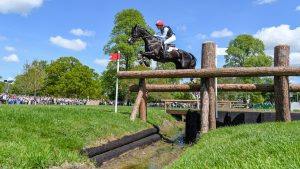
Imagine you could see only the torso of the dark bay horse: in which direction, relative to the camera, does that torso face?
to the viewer's left

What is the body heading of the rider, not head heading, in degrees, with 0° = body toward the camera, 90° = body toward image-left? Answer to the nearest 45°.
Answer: approximately 90°

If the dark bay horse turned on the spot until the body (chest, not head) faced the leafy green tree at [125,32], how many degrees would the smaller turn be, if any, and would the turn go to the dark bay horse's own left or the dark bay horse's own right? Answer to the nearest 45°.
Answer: approximately 90° to the dark bay horse's own right

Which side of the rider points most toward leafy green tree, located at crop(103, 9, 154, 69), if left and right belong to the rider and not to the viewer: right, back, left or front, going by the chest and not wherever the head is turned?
right
